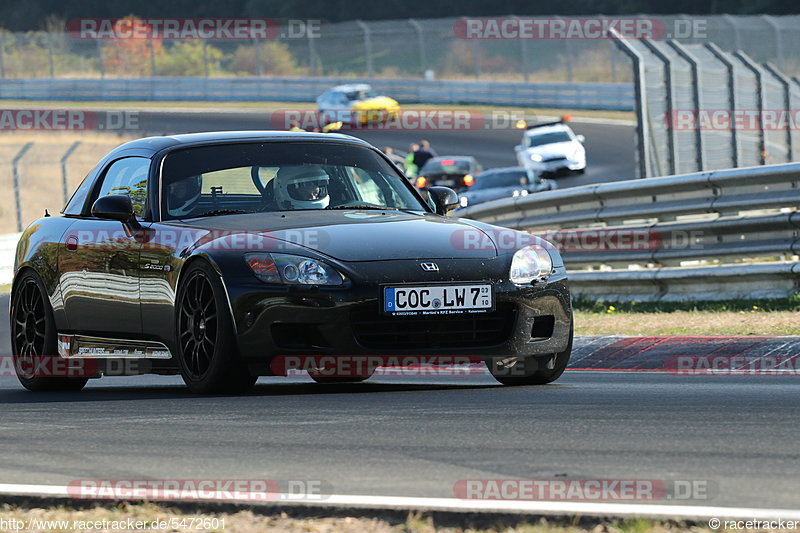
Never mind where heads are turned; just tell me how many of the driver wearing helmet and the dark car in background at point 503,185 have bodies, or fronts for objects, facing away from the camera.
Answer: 0

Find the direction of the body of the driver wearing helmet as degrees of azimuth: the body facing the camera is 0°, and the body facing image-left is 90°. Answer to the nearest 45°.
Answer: approximately 315°

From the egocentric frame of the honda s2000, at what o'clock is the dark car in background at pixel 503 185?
The dark car in background is roughly at 8 o'clock from the honda s2000.

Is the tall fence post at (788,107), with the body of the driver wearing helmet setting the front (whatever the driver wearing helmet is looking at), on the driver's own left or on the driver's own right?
on the driver's own left

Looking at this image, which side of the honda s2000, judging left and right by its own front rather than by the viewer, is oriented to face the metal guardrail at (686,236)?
left

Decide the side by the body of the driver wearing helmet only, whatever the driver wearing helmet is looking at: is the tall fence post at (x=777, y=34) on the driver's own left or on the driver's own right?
on the driver's own left

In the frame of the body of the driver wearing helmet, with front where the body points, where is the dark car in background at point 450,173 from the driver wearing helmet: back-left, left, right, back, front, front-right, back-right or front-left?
back-left

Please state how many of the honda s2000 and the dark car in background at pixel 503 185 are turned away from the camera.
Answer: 0

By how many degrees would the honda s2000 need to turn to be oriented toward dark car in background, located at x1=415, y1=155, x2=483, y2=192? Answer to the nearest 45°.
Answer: approximately 135° to its left

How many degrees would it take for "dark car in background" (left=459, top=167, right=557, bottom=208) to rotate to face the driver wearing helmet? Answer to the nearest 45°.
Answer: approximately 45° to its left
